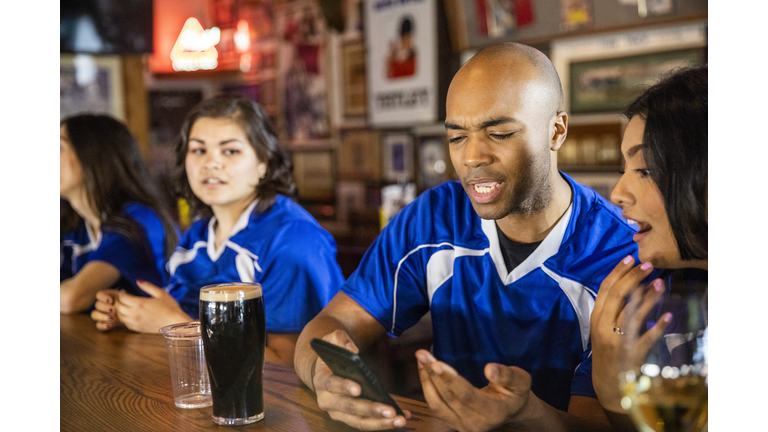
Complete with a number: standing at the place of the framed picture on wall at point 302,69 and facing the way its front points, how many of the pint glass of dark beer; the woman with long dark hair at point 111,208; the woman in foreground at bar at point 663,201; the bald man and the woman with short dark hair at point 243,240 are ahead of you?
5

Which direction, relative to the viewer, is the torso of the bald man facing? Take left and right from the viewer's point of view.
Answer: facing the viewer and to the left of the viewer

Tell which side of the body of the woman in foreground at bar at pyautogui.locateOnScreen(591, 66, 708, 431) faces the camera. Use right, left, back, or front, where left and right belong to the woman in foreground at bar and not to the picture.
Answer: left

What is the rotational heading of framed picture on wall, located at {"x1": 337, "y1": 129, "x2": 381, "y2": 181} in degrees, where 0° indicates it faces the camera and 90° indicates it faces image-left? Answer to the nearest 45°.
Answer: approximately 0°

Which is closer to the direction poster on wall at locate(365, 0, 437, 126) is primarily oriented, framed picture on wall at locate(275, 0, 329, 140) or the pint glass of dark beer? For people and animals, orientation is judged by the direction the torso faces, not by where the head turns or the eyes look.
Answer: the pint glass of dark beer

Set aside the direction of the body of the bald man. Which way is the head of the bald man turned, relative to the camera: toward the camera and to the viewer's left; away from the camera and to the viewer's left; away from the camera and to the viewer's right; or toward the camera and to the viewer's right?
toward the camera and to the viewer's left

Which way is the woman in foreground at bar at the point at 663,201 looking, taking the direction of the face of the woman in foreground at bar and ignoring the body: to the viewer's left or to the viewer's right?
to the viewer's left

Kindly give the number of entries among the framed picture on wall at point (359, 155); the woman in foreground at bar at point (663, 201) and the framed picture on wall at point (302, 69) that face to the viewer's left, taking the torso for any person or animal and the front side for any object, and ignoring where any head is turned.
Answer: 1

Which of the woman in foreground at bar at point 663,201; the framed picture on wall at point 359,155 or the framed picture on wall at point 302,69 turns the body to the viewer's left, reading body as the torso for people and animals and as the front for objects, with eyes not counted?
the woman in foreground at bar

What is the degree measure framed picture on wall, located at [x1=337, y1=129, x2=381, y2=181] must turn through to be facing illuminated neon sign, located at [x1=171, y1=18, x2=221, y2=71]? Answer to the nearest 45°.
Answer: approximately 90° to its right

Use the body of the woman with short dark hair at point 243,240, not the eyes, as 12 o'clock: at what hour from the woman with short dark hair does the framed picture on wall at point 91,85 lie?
The framed picture on wall is roughly at 4 o'clock from the woman with short dark hair.

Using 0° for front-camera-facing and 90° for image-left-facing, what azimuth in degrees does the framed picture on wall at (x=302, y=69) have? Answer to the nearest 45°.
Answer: approximately 0°
